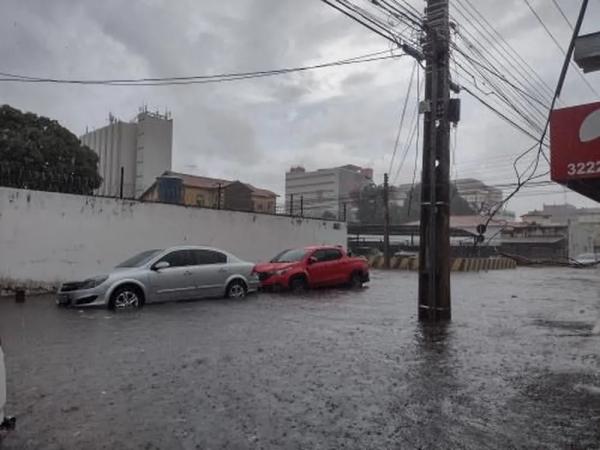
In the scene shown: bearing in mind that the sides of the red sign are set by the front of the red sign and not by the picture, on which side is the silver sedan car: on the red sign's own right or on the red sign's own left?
on the red sign's own right

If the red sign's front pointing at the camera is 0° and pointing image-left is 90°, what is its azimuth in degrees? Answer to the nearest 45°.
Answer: approximately 45°

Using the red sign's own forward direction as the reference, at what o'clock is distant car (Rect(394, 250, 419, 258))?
The distant car is roughly at 4 o'clock from the red sign.

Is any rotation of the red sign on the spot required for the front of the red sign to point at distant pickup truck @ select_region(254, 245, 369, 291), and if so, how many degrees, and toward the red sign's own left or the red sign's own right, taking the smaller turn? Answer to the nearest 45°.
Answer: approximately 90° to the red sign's own right

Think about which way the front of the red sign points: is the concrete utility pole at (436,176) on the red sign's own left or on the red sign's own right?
on the red sign's own right

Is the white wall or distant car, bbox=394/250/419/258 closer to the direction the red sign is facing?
the white wall

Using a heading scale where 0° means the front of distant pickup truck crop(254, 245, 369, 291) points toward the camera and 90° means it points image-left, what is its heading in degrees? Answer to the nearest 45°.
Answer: approximately 45°

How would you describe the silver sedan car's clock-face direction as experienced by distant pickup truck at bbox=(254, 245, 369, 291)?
The silver sedan car is roughly at 12 o'clock from the distant pickup truck.

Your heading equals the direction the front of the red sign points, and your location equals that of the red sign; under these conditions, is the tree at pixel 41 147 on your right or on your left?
on your right
